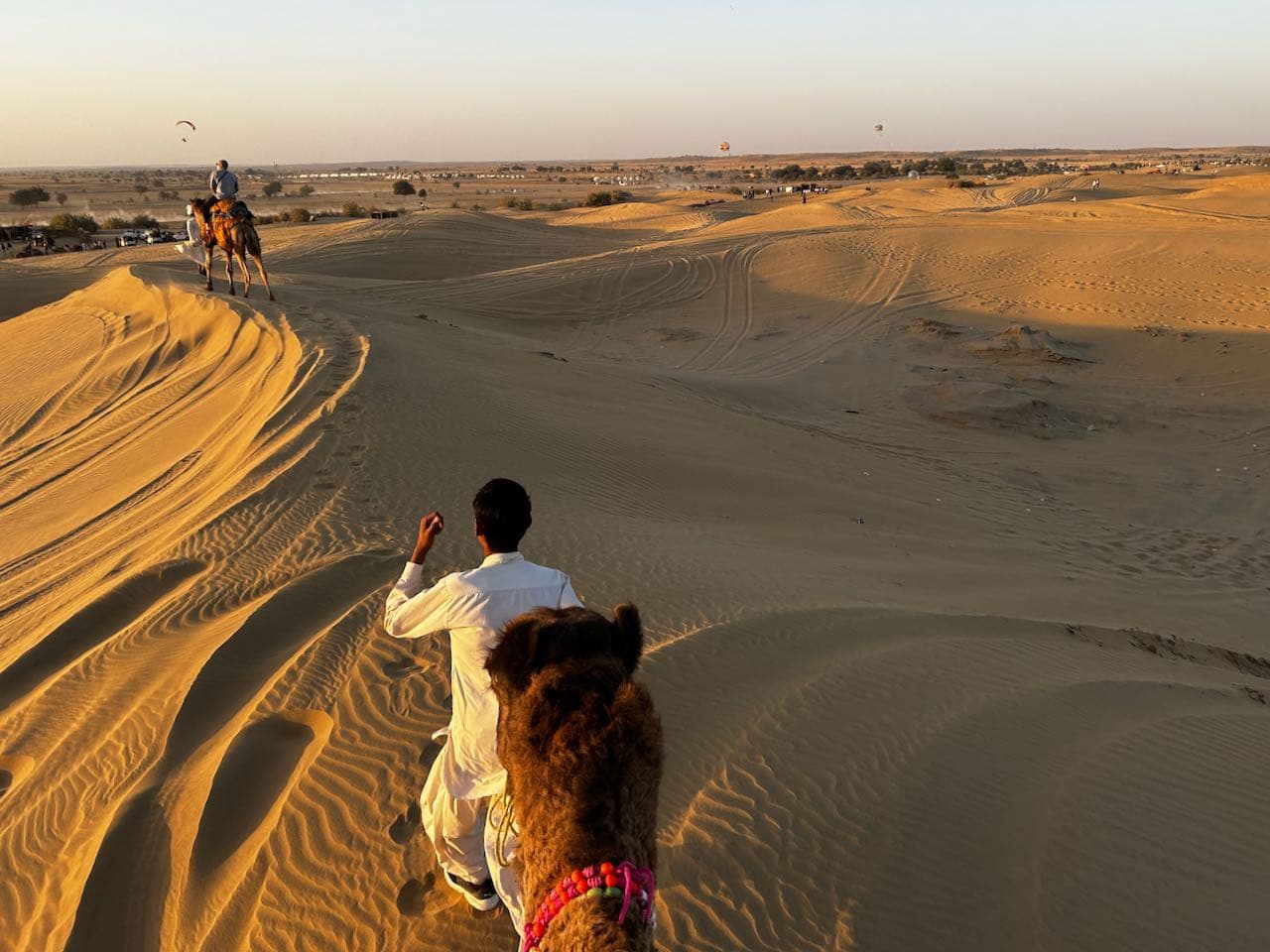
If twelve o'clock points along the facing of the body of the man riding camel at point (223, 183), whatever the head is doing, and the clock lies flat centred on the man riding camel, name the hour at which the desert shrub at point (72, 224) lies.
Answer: The desert shrub is roughly at 1 o'clock from the man riding camel.

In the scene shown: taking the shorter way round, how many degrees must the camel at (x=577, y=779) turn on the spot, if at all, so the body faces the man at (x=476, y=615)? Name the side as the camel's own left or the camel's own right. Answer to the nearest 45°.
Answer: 0° — it already faces them

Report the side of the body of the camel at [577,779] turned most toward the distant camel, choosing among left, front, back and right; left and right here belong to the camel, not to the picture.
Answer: front

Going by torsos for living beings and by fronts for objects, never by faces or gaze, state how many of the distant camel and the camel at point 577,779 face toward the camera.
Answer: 0

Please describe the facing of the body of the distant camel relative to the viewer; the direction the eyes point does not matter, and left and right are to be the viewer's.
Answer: facing away from the viewer and to the left of the viewer

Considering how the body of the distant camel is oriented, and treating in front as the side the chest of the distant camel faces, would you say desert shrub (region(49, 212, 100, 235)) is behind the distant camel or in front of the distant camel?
in front

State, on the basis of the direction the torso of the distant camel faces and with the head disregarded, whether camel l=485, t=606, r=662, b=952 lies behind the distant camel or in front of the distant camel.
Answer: behind

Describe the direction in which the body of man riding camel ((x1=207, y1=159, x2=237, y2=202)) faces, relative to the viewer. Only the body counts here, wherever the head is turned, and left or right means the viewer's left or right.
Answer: facing away from the viewer and to the left of the viewer

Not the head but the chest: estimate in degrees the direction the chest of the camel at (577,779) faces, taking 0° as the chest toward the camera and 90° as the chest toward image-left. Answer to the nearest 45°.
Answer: approximately 180°

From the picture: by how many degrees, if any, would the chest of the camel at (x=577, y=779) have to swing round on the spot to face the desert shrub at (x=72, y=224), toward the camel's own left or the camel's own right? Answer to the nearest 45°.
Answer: approximately 45° to the camel's own left
